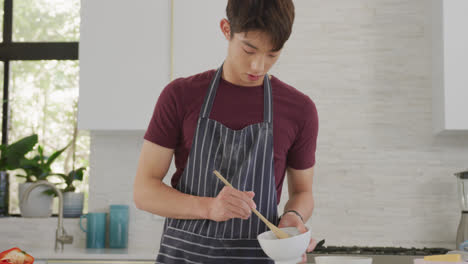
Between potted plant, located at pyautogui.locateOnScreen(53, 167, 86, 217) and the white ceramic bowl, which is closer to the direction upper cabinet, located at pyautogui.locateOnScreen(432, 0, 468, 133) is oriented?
the white ceramic bowl

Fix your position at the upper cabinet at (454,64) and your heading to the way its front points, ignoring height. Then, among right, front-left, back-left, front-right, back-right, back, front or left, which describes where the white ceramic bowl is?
front

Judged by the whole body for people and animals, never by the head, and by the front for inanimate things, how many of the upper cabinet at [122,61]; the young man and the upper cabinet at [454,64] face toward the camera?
3

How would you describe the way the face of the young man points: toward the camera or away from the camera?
toward the camera

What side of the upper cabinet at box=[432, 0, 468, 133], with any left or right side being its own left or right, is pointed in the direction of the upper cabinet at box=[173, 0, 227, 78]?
right

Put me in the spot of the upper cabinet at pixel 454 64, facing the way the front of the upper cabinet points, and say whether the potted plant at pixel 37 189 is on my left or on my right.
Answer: on my right

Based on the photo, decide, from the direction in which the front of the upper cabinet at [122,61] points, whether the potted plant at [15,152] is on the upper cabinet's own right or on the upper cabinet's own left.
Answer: on the upper cabinet's own right

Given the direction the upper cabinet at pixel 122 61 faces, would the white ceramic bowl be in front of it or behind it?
in front

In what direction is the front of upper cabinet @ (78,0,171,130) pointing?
toward the camera

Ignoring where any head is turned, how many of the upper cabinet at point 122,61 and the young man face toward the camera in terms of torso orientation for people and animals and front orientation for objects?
2

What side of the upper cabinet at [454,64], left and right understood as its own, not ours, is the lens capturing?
front
